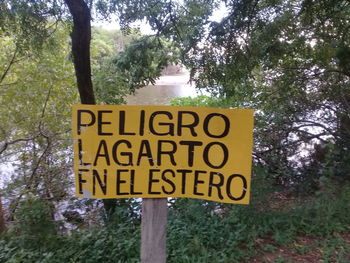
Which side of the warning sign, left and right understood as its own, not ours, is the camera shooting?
front

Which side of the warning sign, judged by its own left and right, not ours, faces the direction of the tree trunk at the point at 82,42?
back
